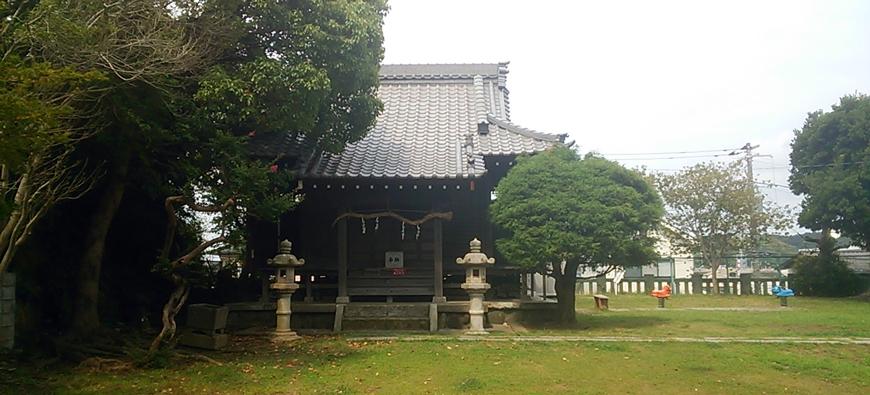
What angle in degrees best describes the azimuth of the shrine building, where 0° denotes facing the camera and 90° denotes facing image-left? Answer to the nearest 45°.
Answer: approximately 0°

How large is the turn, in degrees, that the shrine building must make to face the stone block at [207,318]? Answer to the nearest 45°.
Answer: approximately 45° to its right

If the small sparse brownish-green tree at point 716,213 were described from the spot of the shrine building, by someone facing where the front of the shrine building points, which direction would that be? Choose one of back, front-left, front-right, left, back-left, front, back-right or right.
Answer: back-left

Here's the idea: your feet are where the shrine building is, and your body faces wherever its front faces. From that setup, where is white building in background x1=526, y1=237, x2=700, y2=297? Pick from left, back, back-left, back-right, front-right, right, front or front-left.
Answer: back-left

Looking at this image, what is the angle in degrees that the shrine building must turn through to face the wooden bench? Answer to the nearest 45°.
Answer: approximately 135° to its left

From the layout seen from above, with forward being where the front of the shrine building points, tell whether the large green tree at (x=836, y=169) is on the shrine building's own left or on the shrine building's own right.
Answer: on the shrine building's own left

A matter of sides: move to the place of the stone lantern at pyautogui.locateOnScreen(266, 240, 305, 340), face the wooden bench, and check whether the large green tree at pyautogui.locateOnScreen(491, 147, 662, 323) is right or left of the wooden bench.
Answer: right

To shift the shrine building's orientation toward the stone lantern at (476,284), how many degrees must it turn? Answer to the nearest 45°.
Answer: approximately 45° to its left

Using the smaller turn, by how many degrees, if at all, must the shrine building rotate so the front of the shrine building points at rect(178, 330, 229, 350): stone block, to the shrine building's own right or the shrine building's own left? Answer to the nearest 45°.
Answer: approximately 45° to the shrine building's own right

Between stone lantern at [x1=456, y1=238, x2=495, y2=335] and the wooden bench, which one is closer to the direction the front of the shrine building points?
the stone lantern
